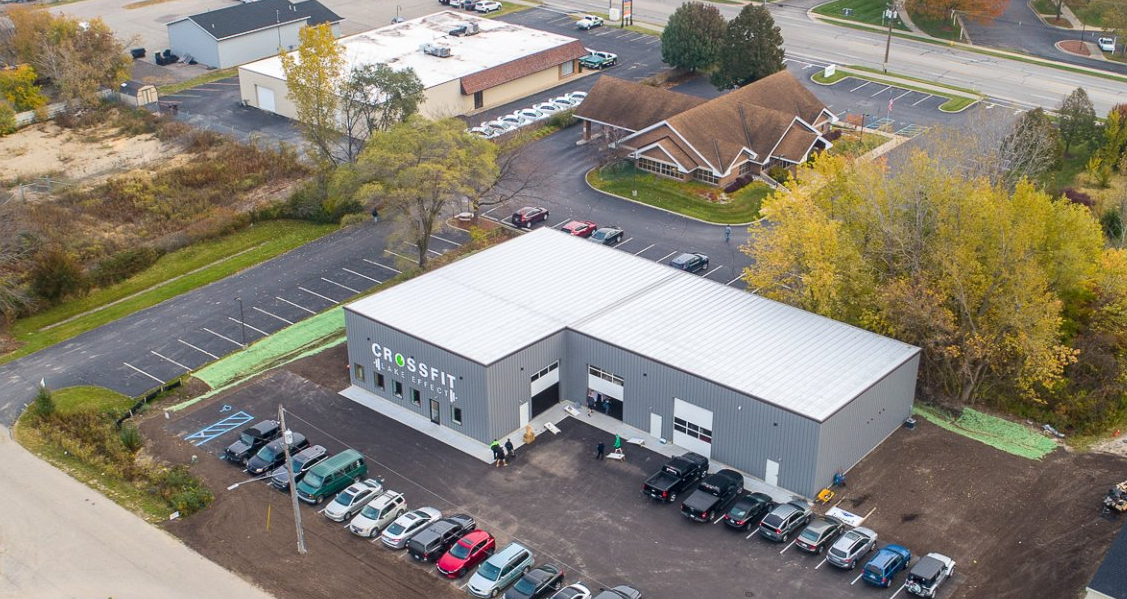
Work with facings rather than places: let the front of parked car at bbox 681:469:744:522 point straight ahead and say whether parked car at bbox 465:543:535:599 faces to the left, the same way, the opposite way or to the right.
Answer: the opposite way

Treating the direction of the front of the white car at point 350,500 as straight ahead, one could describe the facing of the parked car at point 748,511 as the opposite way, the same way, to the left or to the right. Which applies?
the opposite way

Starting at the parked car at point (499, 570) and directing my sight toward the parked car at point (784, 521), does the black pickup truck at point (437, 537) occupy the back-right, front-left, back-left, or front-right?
back-left

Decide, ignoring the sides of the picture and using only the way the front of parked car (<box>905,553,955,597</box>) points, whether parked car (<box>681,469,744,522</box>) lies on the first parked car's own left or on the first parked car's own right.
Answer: on the first parked car's own left

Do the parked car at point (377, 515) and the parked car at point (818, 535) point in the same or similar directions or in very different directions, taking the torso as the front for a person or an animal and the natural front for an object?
very different directions
